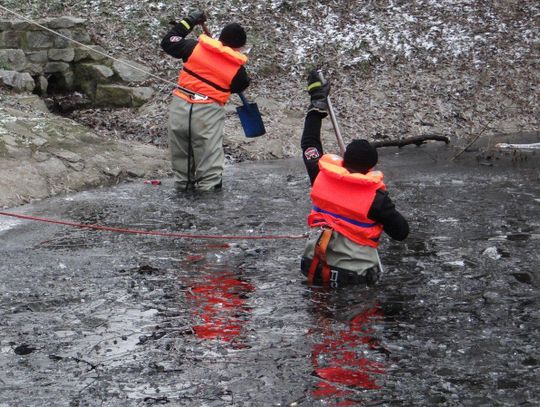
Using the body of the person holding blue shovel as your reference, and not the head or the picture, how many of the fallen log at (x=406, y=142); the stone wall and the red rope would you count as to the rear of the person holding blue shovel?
1

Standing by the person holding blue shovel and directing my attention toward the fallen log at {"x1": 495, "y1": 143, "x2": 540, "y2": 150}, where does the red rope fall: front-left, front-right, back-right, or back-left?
back-right

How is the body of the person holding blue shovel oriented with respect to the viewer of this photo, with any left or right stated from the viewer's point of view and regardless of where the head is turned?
facing away from the viewer

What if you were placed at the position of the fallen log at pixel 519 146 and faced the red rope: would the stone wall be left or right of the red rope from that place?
right

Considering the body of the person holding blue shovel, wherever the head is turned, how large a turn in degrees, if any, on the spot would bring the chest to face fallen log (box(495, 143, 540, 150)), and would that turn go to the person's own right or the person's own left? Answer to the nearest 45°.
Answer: approximately 45° to the person's own right

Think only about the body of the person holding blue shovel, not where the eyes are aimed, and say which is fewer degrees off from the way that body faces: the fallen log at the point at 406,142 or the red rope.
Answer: the fallen log

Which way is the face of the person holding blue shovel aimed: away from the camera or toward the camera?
away from the camera

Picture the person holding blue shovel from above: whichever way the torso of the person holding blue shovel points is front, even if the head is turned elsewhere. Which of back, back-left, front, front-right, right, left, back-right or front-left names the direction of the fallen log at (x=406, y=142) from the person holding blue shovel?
front-right

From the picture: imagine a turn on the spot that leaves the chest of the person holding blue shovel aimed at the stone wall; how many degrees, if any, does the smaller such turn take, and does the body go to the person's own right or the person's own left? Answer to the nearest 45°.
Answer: approximately 45° to the person's own left

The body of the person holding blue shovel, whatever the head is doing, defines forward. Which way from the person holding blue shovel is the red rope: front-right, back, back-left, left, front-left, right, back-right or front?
back

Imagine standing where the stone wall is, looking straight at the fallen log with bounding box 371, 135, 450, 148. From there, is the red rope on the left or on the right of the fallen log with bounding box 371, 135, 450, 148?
right

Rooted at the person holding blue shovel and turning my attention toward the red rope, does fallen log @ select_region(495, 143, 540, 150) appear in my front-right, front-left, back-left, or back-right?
back-left

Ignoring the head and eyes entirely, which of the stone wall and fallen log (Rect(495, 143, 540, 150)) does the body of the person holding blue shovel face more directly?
the stone wall
